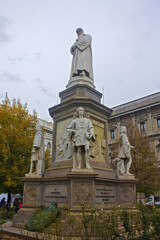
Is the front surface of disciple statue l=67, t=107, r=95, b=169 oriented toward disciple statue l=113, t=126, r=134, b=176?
no

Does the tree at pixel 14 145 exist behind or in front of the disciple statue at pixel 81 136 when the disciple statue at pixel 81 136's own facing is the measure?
behind

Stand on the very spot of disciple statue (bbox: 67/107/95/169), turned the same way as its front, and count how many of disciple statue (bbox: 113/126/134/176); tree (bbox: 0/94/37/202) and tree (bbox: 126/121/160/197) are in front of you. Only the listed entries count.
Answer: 0

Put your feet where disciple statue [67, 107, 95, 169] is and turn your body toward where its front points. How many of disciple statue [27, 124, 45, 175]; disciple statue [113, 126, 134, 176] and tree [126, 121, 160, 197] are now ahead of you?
0

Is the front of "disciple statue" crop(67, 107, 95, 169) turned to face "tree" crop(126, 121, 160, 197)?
no

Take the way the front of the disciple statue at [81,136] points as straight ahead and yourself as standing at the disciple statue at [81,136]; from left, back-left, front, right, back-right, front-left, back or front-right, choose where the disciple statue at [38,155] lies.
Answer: back-right

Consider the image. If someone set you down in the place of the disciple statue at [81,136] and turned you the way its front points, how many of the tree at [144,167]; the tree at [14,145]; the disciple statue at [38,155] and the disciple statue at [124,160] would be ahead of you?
0

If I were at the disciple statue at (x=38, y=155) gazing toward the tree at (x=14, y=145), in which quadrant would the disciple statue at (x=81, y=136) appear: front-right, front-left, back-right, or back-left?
back-right

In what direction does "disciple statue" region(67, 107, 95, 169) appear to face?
toward the camera
